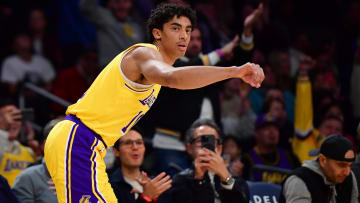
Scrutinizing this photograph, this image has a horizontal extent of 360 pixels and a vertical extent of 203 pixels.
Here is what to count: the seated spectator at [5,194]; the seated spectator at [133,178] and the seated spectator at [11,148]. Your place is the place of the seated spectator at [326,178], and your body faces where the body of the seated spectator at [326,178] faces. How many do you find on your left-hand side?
0

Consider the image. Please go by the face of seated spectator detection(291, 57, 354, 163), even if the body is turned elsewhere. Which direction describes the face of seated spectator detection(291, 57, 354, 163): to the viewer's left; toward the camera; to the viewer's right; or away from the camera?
toward the camera

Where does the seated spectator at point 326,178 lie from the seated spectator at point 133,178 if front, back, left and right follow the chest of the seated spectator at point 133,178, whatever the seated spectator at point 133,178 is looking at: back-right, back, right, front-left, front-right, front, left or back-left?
front-left

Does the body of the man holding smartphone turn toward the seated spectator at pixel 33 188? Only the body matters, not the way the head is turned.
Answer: no

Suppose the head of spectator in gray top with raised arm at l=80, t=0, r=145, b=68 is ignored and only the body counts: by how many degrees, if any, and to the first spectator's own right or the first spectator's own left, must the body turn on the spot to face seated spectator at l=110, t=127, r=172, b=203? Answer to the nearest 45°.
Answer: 0° — they already face them

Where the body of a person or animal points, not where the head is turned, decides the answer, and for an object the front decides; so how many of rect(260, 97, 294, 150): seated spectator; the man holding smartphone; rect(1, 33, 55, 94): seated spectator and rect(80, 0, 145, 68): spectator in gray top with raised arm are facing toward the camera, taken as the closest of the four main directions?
4

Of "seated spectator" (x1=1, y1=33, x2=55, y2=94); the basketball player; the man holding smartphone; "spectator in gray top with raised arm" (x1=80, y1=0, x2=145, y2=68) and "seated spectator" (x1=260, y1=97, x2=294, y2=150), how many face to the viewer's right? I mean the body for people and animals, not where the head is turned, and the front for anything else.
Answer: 1

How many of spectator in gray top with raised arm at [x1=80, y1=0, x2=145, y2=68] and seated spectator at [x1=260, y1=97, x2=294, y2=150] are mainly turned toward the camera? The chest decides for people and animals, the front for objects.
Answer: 2

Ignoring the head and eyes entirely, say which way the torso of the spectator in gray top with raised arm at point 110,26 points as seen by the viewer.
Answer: toward the camera

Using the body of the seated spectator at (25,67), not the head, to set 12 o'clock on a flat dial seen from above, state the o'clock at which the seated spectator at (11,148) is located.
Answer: the seated spectator at (11,148) is roughly at 12 o'clock from the seated spectator at (25,67).

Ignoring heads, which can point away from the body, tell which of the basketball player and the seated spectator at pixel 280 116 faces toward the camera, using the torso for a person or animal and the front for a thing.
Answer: the seated spectator

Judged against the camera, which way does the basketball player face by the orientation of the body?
to the viewer's right

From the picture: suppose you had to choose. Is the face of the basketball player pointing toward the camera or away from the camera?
toward the camera

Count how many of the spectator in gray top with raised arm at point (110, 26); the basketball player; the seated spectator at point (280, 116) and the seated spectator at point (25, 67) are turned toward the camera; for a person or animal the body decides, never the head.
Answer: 3
